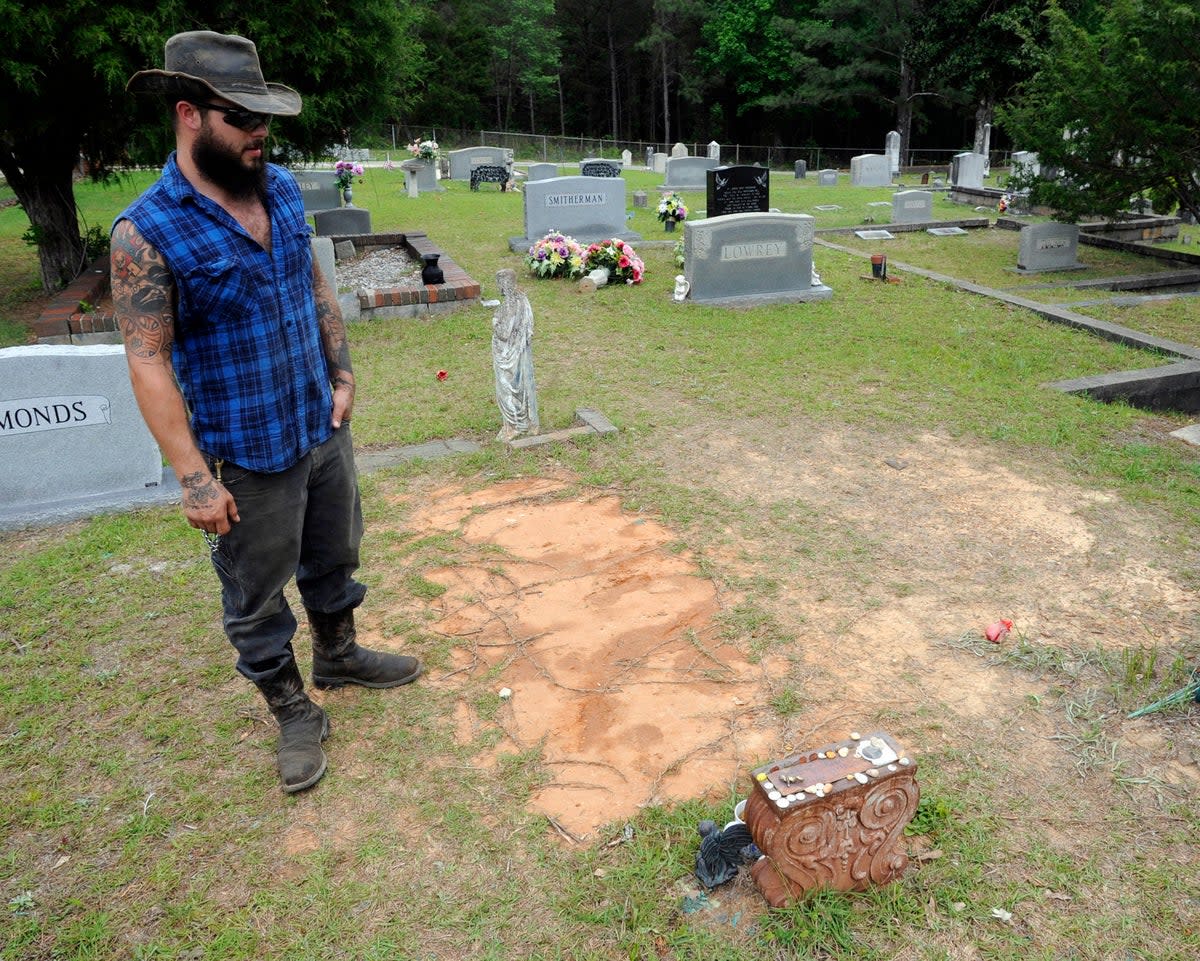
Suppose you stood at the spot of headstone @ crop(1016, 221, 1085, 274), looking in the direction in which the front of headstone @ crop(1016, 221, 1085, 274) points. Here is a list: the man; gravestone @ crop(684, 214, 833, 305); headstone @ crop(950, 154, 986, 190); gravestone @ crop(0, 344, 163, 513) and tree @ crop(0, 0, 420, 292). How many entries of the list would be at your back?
1

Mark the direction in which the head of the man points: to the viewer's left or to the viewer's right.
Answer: to the viewer's right

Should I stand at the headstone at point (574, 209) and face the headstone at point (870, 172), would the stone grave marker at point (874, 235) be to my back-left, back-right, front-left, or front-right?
front-right

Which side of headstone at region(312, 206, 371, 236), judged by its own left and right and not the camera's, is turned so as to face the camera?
front

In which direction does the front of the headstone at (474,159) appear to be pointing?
toward the camera

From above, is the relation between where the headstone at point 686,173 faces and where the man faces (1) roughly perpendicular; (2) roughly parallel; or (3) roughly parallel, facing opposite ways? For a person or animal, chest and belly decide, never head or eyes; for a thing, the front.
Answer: roughly perpendicular

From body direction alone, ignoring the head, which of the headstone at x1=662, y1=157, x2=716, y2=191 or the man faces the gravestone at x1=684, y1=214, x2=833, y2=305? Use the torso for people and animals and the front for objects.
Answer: the headstone

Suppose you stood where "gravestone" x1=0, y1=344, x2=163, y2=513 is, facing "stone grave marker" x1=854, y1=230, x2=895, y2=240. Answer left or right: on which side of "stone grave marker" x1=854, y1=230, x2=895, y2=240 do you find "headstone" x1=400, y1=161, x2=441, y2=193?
left

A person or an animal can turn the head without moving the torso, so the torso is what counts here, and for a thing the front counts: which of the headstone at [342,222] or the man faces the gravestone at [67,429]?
the headstone

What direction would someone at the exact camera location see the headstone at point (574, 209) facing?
facing the viewer

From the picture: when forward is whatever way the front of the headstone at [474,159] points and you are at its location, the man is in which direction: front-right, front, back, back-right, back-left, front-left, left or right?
front

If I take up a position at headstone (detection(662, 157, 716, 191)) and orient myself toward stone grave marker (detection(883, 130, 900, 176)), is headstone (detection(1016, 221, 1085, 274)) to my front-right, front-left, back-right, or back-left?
back-right
